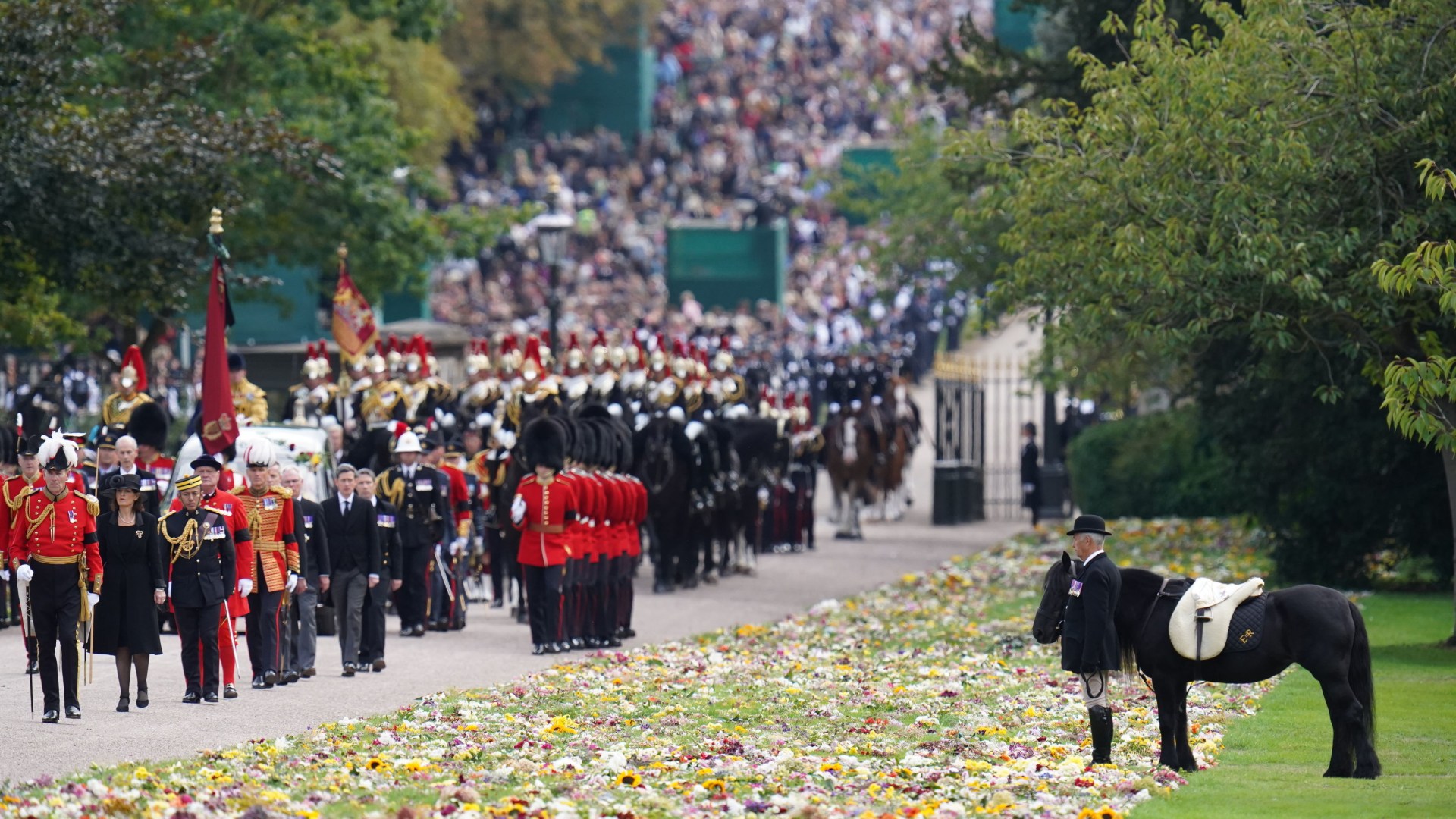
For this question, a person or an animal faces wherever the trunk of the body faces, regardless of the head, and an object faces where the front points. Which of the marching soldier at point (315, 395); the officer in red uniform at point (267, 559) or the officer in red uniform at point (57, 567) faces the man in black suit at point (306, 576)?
the marching soldier

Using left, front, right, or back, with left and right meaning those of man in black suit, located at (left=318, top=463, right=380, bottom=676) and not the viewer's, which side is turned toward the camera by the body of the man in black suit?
front

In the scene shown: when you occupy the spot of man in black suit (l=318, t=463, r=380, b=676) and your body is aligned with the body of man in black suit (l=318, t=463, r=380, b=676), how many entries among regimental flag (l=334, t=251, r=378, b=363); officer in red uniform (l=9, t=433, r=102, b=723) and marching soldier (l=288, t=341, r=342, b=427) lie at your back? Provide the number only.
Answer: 2

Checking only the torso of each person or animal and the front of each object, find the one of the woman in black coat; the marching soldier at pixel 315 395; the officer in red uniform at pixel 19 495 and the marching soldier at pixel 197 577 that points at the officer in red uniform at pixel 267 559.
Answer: the marching soldier at pixel 315 395

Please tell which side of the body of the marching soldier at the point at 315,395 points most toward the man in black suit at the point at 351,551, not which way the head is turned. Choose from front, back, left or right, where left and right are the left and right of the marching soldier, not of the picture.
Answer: front

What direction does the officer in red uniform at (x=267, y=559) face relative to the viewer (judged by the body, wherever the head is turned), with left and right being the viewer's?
facing the viewer

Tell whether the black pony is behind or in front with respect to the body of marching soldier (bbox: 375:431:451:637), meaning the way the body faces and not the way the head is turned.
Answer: in front

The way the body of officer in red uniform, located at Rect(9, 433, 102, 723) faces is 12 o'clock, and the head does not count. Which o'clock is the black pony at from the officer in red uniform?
The black pony is roughly at 10 o'clock from the officer in red uniform.

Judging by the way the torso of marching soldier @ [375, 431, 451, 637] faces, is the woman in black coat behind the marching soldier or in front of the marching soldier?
in front

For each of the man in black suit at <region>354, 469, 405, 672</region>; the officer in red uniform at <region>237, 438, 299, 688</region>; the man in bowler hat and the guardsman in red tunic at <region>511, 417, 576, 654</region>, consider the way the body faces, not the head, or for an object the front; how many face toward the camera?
3

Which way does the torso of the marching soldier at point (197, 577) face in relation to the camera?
toward the camera

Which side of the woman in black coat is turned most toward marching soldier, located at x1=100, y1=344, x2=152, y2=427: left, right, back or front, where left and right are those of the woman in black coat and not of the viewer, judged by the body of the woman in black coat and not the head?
back

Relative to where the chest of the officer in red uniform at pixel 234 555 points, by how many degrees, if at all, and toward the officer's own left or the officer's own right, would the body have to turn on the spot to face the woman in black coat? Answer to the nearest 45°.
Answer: approximately 45° to the officer's own right

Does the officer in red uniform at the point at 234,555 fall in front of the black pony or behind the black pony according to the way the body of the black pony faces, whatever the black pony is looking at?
in front

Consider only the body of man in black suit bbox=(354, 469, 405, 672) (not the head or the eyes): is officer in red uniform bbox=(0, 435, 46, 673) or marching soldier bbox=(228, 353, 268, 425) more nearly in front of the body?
the officer in red uniform
